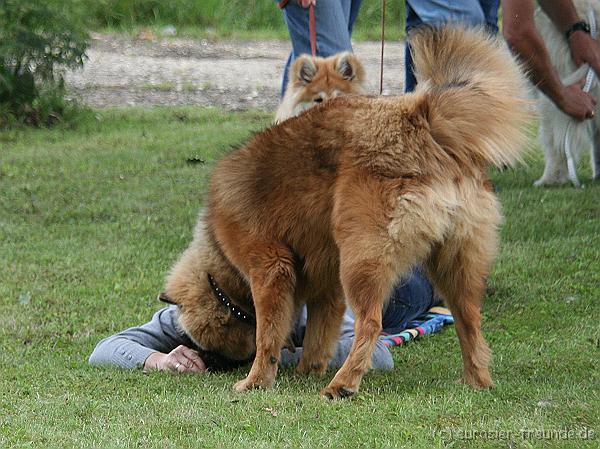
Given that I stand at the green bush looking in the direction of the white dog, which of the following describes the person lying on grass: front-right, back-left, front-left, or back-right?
front-right

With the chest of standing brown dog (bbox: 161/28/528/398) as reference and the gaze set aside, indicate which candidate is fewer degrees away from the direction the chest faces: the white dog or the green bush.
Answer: the green bush

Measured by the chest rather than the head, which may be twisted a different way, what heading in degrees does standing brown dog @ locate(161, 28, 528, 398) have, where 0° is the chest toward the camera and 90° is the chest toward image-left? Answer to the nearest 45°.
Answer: approximately 135°
